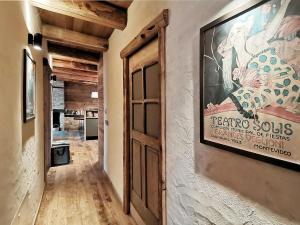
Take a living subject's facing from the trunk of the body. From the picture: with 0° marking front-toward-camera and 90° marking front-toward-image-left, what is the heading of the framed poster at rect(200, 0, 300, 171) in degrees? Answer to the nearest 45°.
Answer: approximately 45°

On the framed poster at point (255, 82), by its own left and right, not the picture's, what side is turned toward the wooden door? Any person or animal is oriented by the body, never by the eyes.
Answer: right
